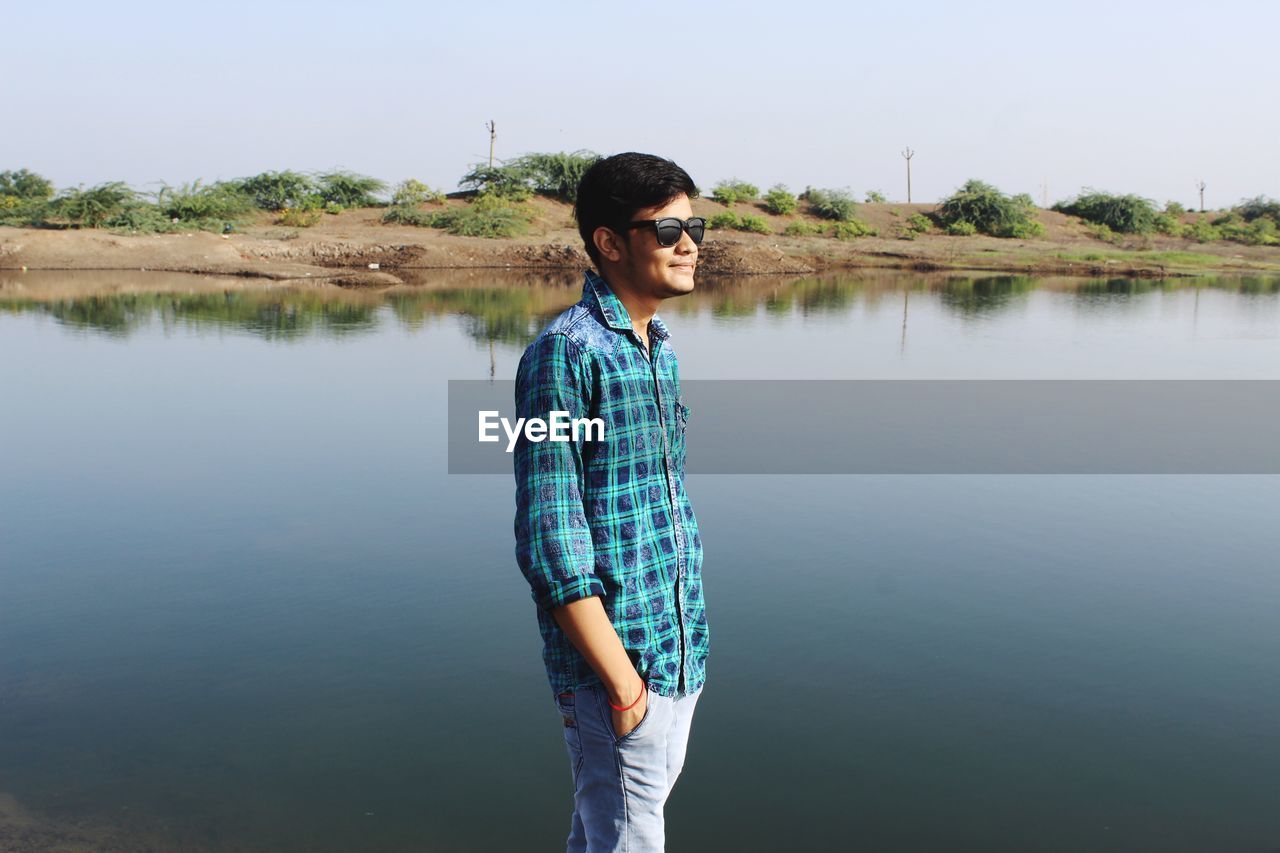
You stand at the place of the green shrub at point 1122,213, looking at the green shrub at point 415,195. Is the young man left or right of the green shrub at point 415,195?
left

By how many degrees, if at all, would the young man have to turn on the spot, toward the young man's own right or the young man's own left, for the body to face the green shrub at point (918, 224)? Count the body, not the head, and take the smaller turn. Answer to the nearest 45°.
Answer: approximately 135° to the young man's own left

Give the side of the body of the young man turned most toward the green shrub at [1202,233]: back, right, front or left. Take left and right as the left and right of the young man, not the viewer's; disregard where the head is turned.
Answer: left

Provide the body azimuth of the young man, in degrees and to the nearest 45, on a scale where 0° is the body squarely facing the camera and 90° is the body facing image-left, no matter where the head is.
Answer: approximately 315°

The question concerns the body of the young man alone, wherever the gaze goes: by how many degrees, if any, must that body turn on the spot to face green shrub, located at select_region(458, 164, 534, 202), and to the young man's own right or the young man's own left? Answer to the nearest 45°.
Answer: approximately 135° to the young man's own left

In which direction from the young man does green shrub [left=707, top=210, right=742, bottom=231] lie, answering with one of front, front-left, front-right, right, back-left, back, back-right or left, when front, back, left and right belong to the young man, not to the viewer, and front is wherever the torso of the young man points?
back-left

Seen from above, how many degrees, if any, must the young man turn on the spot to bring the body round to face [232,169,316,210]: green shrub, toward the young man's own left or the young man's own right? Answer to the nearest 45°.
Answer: approximately 135° to the young man's own left

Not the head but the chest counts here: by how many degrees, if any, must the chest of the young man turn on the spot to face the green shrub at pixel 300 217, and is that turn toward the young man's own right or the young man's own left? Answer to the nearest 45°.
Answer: approximately 135° to the young man's own left

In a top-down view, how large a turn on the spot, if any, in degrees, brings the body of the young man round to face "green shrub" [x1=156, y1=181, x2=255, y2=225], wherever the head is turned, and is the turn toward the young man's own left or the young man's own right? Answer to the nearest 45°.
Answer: approximately 135° to the young man's own left

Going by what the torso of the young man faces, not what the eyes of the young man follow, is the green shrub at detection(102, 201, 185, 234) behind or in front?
behind

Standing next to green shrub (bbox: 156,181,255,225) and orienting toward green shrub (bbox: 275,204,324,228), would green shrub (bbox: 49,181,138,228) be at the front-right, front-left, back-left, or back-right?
back-right

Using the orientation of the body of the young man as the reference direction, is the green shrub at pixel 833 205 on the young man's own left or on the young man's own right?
on the young man's own left
